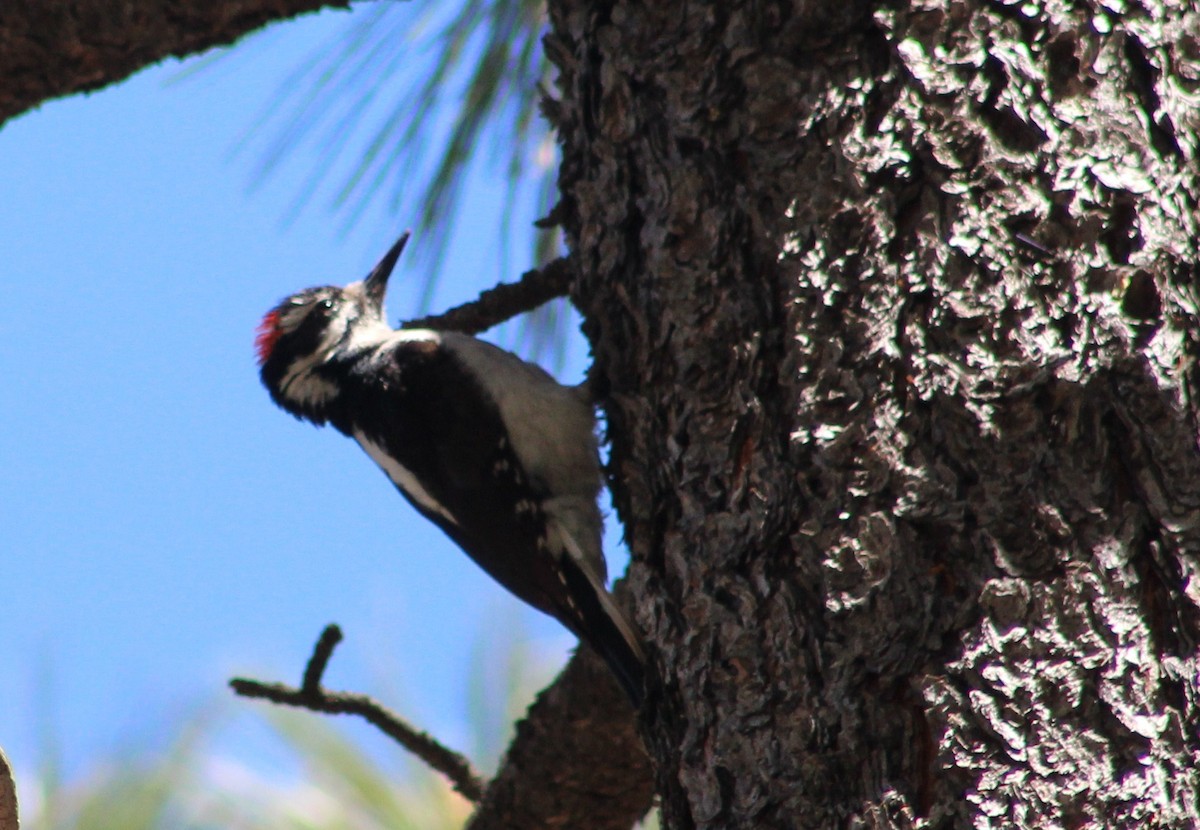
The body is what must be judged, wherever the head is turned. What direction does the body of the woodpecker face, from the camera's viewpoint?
to the viewer's right
